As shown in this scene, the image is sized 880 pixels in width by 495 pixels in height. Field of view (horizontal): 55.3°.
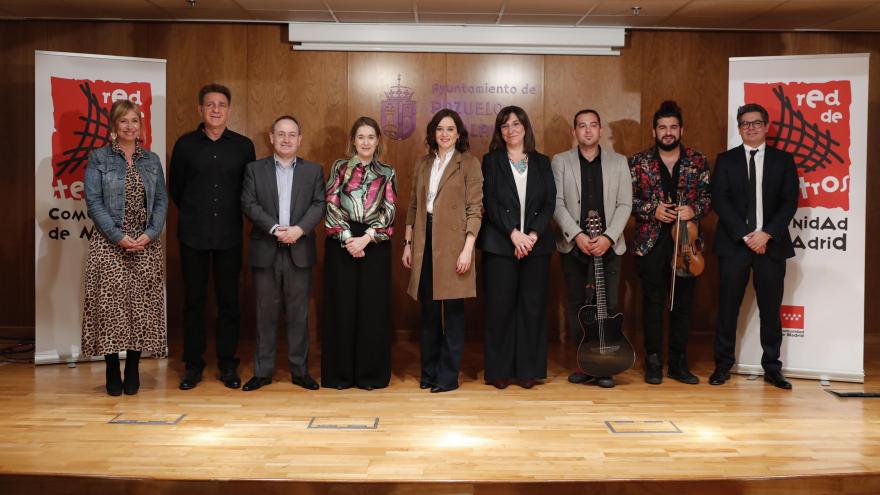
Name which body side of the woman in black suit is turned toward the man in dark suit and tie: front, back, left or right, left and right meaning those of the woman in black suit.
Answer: left

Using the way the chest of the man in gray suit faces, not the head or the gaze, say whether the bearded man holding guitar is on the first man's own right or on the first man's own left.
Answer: on the first man's own left

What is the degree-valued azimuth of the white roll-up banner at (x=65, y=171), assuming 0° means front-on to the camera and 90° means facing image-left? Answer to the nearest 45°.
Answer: approximately 0°

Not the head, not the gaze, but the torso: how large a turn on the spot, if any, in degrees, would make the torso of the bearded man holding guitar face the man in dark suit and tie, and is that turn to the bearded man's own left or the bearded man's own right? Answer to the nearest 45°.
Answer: approximately 90° to the bearded man's own left

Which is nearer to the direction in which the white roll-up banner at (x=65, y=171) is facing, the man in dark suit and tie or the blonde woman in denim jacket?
the blonde woman in denim jacket

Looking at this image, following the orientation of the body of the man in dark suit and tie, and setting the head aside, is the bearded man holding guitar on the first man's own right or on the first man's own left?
on the first man's own right

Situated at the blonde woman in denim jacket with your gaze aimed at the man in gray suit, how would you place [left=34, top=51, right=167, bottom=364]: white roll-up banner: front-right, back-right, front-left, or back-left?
back-left

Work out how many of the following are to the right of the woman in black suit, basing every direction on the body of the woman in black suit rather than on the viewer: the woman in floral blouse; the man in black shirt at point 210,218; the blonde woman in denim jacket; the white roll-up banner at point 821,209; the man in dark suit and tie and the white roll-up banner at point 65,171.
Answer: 4

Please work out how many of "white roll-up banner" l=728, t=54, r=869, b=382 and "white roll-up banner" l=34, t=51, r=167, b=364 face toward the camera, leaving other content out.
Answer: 2

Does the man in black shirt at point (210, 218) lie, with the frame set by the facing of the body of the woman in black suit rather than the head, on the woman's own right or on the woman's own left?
on the woman's own right

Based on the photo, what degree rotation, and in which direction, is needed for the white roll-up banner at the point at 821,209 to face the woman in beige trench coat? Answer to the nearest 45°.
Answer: approximately 45° to its right
